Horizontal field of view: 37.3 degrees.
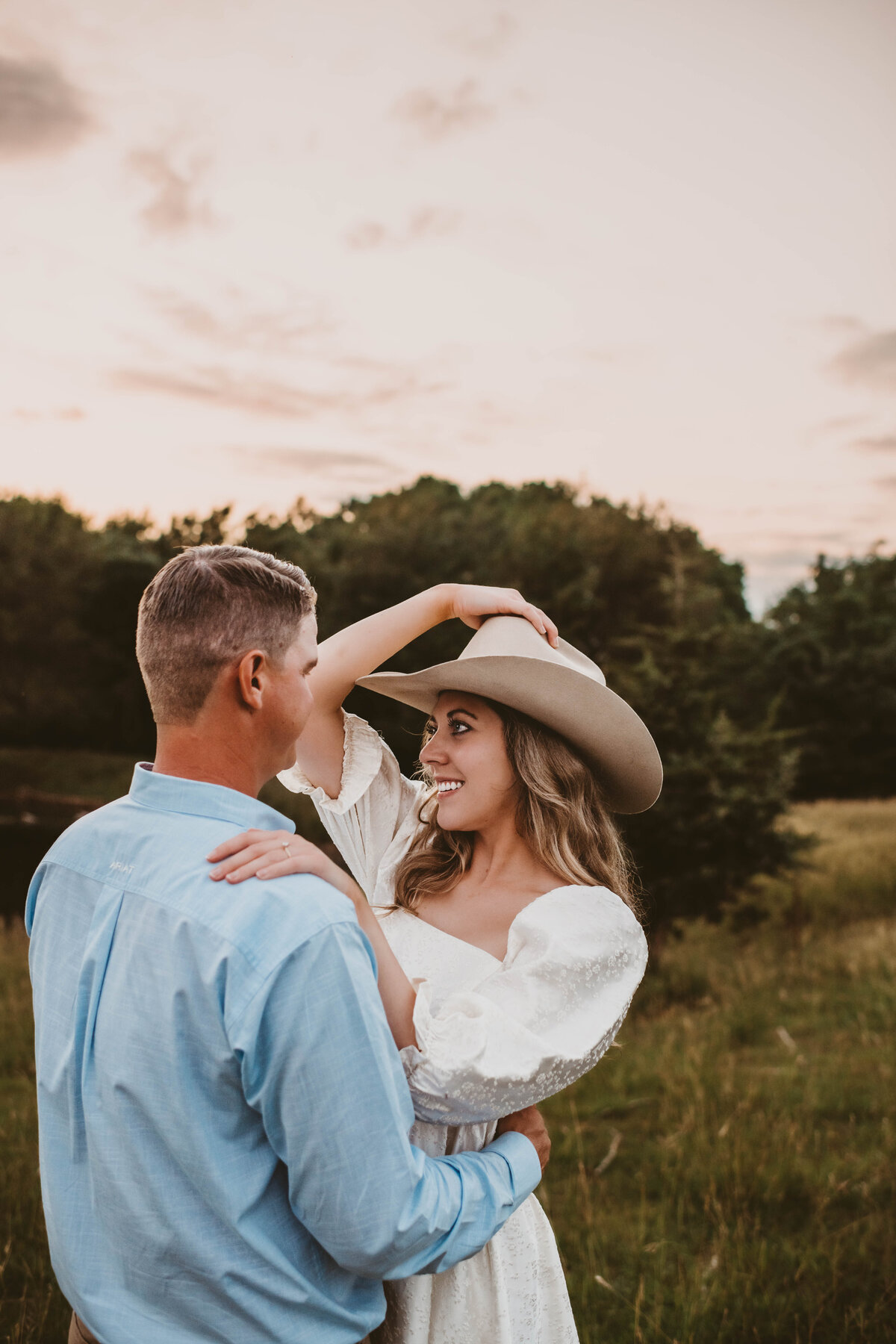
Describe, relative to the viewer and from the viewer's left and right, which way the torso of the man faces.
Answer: facing away from the viewer and to the right of the viewer

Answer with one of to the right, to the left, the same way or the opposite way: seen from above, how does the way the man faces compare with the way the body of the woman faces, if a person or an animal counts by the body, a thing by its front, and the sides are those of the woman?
the opposite way

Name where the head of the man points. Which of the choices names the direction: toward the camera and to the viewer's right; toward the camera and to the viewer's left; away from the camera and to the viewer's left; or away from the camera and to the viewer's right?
away from the camera and to the viewer's right

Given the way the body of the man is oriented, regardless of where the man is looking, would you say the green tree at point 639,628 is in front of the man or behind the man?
in front

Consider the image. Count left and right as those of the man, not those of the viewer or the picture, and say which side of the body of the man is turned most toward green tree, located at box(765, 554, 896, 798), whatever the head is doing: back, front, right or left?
front

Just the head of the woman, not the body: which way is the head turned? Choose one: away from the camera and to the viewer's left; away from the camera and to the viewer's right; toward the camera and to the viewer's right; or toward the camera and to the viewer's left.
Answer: toward the camera and to the viewer's left

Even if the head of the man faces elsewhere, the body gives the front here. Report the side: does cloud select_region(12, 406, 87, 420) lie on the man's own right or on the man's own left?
on the man's own left

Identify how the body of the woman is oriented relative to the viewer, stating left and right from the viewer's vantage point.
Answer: facing the viewer and to the left of the viewer

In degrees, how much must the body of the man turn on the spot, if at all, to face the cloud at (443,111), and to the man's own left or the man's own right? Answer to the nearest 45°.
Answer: approximately 45° to the man's own left

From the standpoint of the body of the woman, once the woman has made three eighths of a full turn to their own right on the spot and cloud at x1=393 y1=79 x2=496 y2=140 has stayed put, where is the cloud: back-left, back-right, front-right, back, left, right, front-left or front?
front

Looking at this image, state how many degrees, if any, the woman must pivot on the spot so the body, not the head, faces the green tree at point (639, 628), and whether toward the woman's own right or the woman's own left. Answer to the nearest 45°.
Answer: approximately 135° to the woman's own right

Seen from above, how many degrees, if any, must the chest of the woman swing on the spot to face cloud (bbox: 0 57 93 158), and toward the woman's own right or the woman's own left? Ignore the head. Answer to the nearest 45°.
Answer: approximately 90° to the woman's own right
